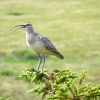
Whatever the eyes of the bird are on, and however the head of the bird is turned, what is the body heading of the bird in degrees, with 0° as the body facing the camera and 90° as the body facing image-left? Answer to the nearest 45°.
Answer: approximately 90°
